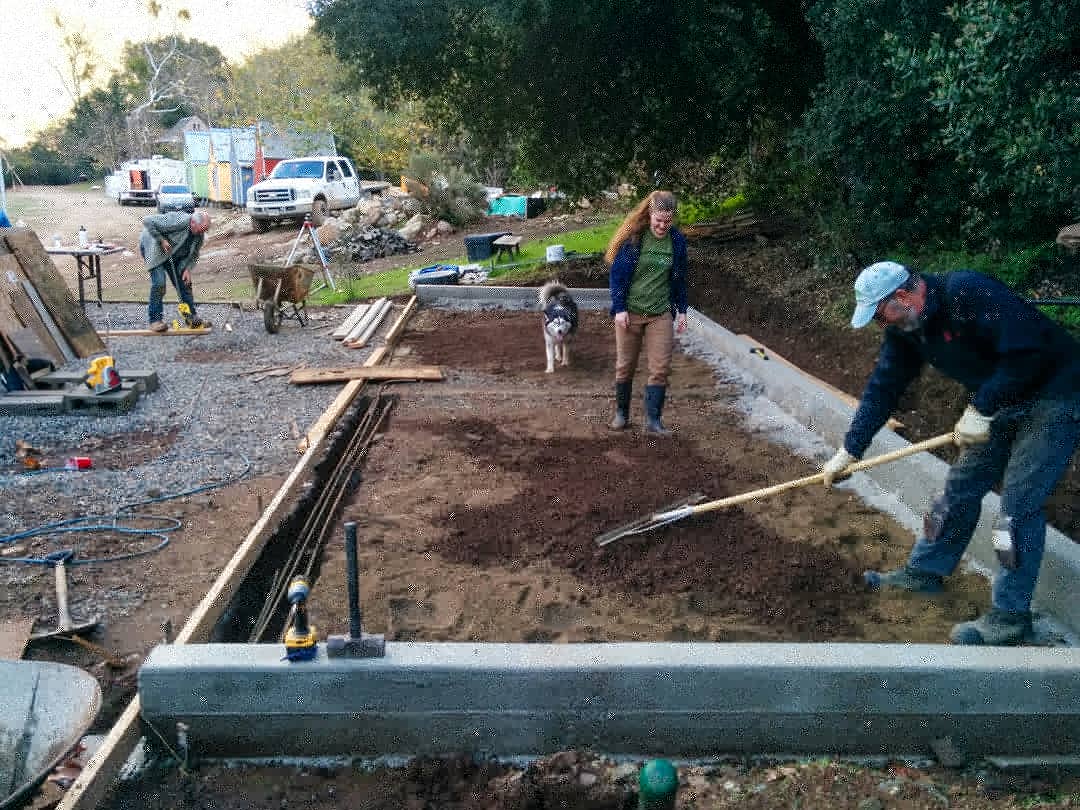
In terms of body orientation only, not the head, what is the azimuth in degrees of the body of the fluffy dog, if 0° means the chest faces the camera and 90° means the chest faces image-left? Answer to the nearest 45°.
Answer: approximately 0°

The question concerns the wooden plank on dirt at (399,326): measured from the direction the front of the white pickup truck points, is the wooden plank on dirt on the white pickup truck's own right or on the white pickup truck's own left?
on the white pickup truck's own left

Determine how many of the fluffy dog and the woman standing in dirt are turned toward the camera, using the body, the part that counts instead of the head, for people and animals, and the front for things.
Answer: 2

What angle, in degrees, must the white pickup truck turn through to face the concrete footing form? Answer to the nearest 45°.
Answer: approximately 45° to its left

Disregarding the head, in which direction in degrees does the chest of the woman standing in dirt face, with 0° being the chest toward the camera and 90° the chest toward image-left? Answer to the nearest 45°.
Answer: approximately 0°

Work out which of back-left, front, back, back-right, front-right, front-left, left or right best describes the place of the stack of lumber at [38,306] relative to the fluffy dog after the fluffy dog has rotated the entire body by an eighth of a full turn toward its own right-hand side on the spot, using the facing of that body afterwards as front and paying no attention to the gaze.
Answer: front-right

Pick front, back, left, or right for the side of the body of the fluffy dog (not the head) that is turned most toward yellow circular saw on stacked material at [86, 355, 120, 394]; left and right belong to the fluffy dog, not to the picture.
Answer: right
